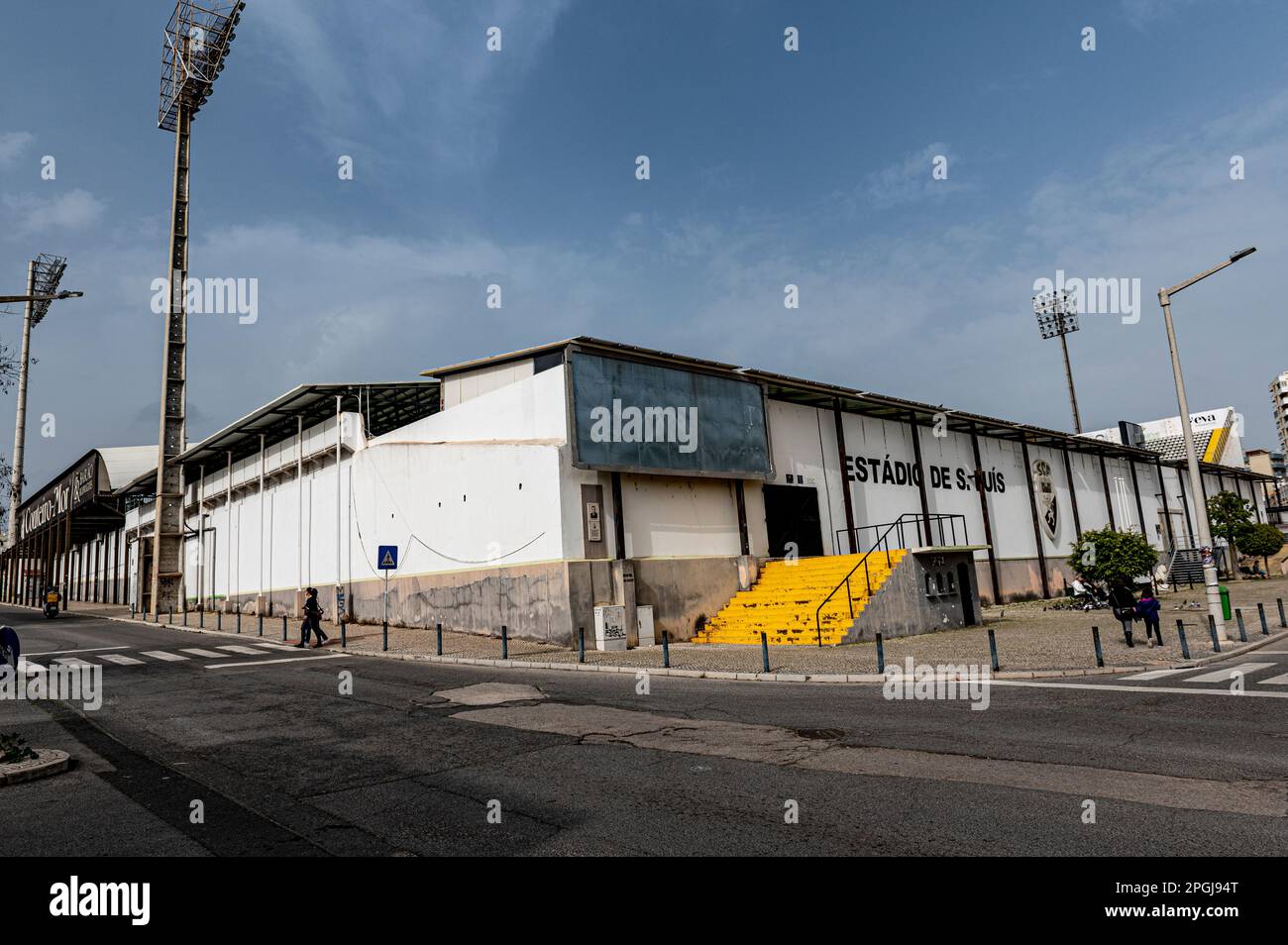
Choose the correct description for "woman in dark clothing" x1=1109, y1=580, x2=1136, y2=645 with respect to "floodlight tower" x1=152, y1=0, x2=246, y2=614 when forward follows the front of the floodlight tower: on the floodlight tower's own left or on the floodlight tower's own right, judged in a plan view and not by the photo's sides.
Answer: on the floodlight tower's own right

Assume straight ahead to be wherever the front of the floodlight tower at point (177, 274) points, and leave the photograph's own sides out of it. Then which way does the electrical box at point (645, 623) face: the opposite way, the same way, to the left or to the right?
the opposite way

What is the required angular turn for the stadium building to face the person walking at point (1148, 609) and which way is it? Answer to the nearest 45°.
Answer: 0° — it already faces them

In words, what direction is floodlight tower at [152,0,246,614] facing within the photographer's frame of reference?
facing away from the viewer and to the right of the viewer

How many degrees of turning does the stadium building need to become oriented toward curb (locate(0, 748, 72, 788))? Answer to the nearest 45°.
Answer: approximately 45° to its right

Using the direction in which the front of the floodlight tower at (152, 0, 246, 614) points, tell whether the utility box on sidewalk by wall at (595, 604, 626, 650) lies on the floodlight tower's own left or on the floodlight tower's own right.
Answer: on the floodlight tower's own right

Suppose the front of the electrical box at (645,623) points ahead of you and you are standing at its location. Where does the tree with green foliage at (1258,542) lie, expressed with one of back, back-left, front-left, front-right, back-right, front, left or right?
back-left

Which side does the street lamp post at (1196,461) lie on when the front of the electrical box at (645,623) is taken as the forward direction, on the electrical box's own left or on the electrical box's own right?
on the electrical box's own left

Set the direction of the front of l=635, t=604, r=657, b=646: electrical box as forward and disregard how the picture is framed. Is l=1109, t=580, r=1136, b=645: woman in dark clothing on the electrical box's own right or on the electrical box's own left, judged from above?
on the electrical box's own left

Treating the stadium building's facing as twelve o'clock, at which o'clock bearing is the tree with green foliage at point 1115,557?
The tree with green foliage is roughly at 10 o'clock from the stadium building.

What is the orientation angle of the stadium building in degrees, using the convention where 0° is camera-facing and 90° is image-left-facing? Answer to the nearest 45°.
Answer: approximately 315°

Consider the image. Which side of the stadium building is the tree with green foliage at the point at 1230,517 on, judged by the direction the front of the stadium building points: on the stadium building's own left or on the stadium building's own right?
on the stadium building's own left

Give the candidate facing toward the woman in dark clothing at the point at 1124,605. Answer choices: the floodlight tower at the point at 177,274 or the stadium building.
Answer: the stadium building

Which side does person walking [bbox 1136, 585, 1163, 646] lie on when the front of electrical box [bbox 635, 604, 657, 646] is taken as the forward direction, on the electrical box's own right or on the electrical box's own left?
on the electrical box's own left

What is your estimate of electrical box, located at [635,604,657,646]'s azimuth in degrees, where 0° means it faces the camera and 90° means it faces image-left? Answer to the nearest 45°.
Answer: approximately 0°

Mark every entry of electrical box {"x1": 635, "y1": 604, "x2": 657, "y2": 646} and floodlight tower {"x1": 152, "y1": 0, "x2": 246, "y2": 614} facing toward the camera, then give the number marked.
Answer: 1
